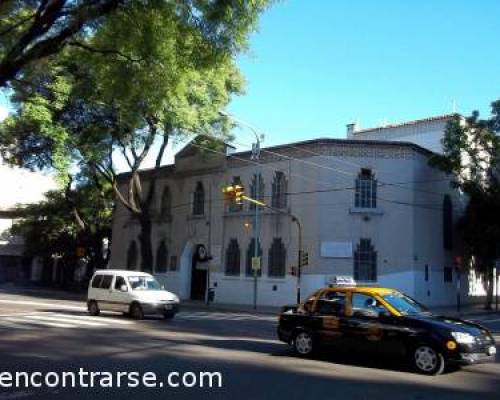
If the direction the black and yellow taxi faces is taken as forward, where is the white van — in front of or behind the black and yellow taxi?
behind

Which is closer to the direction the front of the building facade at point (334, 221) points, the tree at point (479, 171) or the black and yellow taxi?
the black and yellow taxi

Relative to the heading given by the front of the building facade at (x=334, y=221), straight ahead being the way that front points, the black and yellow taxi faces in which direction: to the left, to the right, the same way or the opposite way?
to the left

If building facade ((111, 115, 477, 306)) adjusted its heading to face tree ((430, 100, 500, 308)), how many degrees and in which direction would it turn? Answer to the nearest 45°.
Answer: approximately 135° to its left

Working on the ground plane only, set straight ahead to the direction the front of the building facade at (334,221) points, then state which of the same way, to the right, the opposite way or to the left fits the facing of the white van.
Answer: to the left

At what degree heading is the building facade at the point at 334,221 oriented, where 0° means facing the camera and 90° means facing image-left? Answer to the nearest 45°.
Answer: approximately 45°

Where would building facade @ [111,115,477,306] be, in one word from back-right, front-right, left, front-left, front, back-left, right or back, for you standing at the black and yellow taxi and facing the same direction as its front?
back-left

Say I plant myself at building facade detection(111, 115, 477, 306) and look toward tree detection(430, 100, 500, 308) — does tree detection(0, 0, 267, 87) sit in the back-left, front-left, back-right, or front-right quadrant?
back-right

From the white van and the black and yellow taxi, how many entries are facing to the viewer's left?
0

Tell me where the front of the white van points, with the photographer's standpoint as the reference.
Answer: facing the viewer and to the right of the viewer
